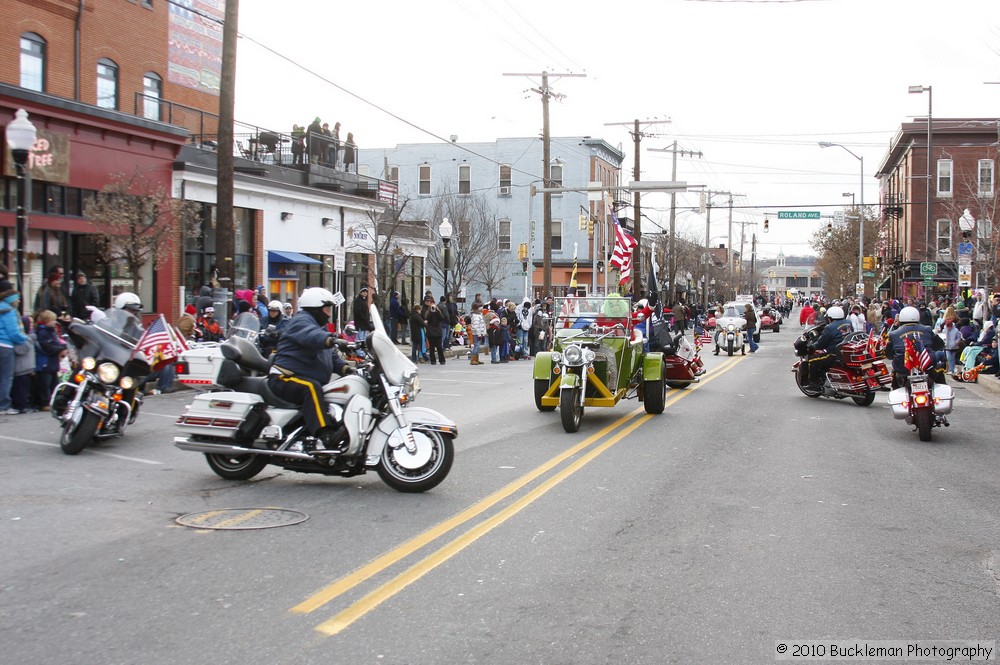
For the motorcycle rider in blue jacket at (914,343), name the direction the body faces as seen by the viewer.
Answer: away from the camera

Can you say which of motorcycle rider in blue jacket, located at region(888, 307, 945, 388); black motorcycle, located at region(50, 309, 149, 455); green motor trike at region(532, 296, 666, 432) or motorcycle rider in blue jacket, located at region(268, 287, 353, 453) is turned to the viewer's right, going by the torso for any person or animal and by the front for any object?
motorcycle rider in blue jacket, located at region(268, 287, 353, 453)

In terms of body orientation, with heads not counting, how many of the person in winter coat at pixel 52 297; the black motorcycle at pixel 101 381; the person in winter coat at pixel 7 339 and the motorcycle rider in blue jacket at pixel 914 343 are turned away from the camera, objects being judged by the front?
1

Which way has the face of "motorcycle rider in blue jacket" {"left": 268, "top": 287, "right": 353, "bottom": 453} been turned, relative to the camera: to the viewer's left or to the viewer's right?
to the viewer's right

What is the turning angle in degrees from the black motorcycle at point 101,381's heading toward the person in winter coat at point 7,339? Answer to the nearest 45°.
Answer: approximately 90° to its right

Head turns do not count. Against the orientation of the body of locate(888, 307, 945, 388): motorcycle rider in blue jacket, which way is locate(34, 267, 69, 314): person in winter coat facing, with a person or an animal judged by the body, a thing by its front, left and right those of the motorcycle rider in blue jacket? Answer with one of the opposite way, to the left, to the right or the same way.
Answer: to the right

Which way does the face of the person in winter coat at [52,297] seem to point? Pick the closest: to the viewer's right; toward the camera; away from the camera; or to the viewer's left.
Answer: to the viewer's right

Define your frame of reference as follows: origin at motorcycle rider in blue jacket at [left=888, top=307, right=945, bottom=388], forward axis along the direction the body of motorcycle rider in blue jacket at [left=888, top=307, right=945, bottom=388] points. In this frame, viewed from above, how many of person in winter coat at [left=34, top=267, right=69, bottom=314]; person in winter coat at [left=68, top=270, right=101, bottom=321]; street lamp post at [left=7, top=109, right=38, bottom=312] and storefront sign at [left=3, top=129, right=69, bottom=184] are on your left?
4

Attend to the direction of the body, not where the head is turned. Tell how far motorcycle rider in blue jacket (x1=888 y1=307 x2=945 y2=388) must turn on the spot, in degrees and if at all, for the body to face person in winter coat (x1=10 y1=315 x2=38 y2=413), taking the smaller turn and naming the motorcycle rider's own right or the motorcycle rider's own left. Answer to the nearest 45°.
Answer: approximately 90° to the motorcycle rider's own left

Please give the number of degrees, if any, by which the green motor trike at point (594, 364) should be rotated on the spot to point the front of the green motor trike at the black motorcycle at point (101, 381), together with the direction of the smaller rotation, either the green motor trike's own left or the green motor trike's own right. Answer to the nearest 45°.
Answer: approximately 45° to the green motor trike's own right

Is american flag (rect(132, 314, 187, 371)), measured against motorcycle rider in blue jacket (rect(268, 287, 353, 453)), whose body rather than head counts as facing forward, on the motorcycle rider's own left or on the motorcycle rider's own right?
on the motorcycle rider's own left

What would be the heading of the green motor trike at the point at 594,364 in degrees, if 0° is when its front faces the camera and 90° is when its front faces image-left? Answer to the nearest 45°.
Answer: approximately 0°

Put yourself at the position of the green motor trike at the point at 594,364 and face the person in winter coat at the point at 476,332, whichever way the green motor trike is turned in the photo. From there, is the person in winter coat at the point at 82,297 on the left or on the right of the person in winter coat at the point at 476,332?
left
